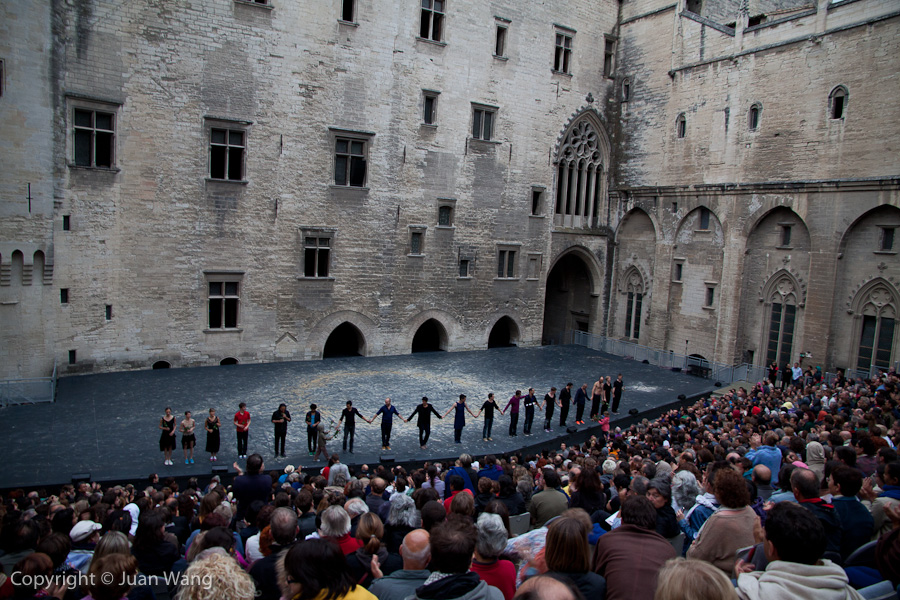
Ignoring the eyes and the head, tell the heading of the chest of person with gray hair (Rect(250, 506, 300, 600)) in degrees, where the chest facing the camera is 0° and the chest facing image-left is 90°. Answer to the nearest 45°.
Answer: approximately 180°

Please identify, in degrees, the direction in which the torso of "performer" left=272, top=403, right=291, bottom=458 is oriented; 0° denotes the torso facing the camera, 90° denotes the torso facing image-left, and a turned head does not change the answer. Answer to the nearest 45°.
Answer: approximately 0°

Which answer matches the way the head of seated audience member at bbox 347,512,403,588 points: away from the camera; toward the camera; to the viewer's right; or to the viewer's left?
away from the camera

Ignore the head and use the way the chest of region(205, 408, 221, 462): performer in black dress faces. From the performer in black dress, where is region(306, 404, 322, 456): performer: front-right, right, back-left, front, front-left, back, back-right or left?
left

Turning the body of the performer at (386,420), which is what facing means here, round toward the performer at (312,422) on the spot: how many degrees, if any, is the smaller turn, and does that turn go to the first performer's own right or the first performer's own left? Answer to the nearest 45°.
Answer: approximately 90° to the first performer's own right

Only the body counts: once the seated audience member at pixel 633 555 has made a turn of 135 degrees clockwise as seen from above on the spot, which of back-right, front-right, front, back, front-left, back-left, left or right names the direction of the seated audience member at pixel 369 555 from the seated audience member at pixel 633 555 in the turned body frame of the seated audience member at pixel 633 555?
back-right

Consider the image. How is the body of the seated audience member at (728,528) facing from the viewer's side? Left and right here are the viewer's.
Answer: facing away from the viewer and to the left of the viewer

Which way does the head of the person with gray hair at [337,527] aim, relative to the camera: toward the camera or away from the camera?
away from the camera

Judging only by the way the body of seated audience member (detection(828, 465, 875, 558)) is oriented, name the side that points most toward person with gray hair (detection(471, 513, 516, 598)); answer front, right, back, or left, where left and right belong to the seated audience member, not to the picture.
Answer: left

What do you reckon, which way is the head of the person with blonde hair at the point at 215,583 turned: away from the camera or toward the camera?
away from the camera

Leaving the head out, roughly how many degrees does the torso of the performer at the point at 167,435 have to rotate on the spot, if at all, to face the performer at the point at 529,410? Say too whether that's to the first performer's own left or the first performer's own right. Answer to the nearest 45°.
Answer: approximately 90° to the first performer's own left

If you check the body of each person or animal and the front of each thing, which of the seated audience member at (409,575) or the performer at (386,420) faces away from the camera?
the seated audience member

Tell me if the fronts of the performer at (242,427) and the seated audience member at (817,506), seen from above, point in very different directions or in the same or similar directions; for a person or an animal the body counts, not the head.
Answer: very different directions

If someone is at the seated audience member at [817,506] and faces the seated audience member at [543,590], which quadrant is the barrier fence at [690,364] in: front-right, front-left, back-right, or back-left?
back-right

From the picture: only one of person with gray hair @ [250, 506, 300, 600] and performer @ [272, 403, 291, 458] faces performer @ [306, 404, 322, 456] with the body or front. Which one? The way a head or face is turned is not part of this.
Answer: the person with gray hair

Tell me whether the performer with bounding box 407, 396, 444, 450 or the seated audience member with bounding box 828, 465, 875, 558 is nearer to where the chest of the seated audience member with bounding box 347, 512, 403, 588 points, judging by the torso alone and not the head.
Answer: the performer

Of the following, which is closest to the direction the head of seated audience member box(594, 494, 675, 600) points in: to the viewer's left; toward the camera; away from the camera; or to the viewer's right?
away from the camera
